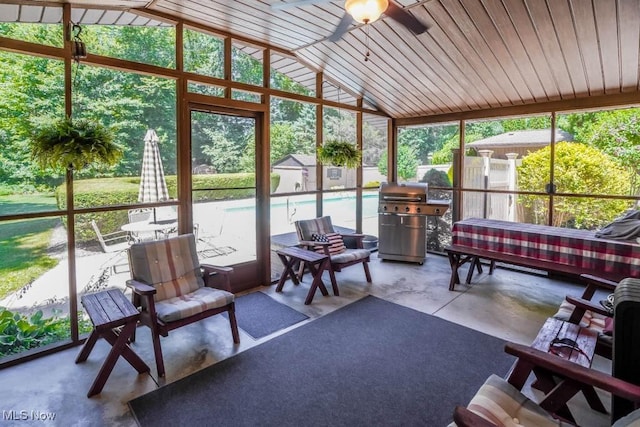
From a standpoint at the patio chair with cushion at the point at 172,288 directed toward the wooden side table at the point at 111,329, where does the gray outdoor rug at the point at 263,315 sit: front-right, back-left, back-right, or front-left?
back-left

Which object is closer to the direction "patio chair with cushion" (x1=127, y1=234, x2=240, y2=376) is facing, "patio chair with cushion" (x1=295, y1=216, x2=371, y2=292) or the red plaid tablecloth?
the red plaid tablecloth

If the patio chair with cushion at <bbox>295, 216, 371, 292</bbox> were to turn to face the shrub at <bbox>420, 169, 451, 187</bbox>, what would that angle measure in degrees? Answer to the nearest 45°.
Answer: approximately 90° to its left

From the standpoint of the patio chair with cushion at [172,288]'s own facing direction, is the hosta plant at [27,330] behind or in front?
behind

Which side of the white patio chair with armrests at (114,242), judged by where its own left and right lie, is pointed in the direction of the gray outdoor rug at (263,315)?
right

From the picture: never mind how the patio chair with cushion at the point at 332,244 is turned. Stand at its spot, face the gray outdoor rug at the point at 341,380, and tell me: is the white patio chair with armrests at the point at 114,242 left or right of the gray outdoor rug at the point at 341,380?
right

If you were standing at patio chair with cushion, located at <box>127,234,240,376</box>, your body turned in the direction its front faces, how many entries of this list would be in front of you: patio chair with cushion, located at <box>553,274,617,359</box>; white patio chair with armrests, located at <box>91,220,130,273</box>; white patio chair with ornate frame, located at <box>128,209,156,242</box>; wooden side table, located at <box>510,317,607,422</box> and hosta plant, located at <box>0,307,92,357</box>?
2

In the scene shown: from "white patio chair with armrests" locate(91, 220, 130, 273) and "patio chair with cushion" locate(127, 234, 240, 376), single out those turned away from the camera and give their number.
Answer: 0

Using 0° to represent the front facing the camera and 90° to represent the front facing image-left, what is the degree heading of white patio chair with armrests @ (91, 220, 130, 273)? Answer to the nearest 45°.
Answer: approximately 270°
